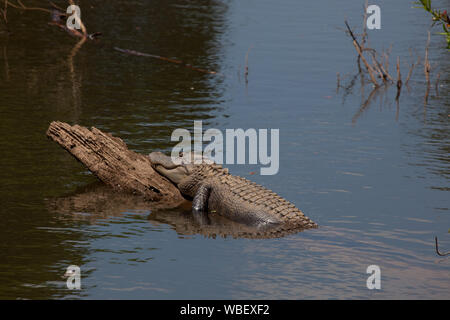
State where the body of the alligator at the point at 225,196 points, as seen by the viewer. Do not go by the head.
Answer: to the viewer's left
